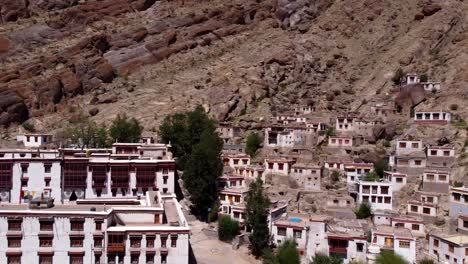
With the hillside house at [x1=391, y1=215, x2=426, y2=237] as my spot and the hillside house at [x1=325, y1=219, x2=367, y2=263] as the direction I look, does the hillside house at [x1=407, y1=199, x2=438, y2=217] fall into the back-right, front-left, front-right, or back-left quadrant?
back-right

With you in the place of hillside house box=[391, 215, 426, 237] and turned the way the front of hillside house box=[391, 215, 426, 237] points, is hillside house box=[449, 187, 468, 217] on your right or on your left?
on your left

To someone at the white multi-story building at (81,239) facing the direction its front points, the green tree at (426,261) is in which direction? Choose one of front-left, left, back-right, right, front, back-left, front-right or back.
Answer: left

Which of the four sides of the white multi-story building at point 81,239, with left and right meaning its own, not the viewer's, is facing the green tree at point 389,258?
left

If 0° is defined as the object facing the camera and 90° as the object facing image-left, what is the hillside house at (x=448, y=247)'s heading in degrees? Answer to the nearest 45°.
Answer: approximately 45°

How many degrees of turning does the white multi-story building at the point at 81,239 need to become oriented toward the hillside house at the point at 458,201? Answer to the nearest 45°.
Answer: approximately 90° to its left

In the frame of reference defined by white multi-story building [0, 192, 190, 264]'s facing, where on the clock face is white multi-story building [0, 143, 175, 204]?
white multi-story building [0, 143, 175, 204] is roughly at 6 o'clock from white multi-story building [0, 192, 190, 264].

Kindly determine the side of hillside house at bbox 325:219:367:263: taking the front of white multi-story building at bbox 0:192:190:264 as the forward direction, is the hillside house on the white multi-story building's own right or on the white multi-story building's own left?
on the white multi-story building's own left

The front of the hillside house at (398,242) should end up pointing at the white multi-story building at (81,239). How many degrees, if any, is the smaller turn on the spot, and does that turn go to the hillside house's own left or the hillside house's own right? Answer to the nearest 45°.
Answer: approximately 45° to the hillside house's own right

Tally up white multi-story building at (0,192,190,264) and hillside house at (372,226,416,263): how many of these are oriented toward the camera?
2

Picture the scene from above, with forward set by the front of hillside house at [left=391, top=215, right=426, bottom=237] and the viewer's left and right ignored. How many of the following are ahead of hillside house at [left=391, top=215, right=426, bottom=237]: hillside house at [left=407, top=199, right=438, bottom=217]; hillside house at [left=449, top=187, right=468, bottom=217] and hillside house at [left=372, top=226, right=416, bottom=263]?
1
